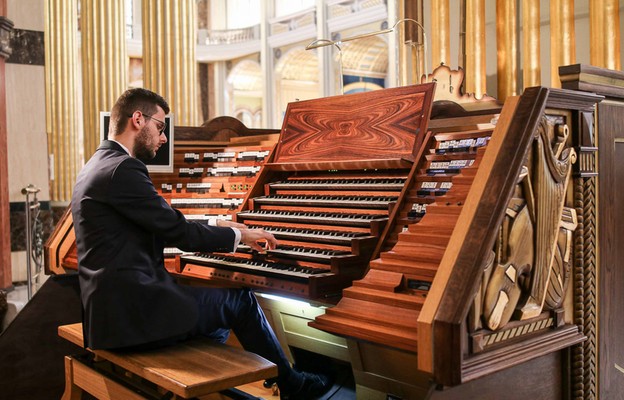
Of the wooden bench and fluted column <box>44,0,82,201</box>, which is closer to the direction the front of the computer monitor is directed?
the wooden bench

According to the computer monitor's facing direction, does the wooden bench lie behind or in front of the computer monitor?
in front

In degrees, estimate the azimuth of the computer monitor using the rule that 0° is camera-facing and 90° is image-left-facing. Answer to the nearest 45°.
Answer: approximately 0°

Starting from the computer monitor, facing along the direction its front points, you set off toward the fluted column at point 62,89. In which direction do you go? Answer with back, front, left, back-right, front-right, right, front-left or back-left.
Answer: back
